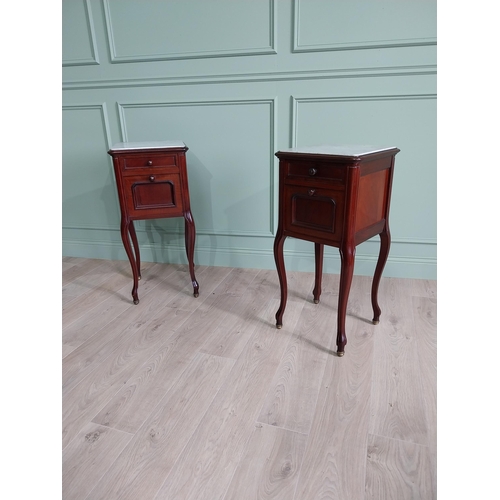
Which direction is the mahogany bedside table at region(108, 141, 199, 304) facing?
toward the camera

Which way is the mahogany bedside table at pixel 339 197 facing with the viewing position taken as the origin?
facing the viewer and to the left of the viewer
